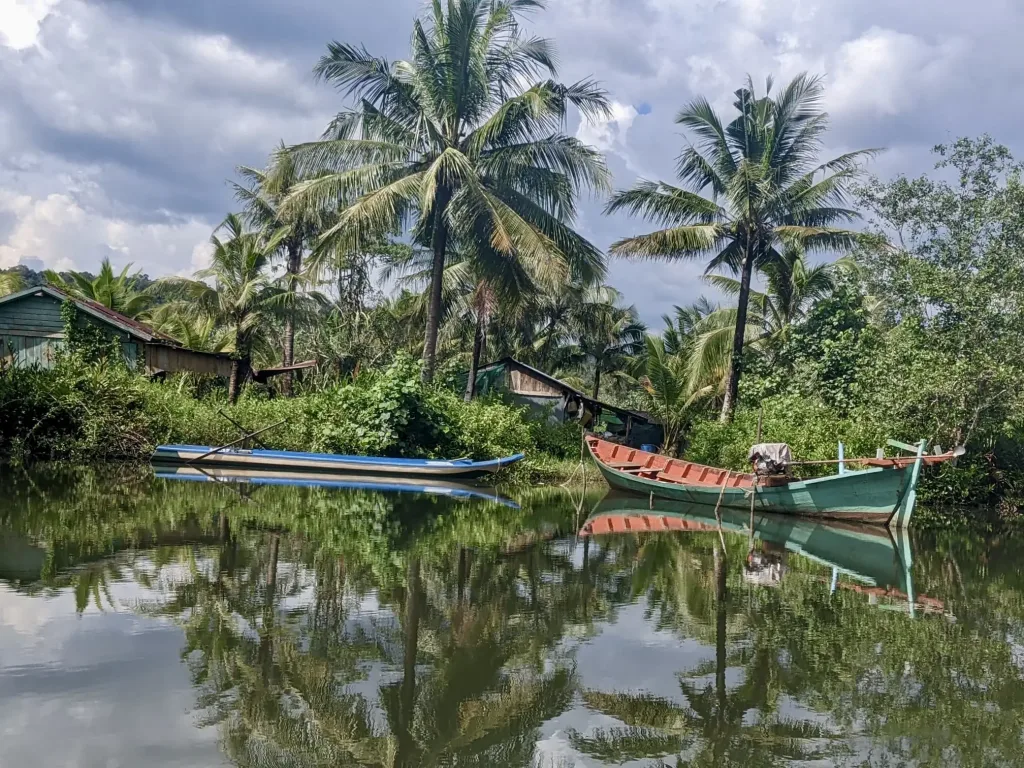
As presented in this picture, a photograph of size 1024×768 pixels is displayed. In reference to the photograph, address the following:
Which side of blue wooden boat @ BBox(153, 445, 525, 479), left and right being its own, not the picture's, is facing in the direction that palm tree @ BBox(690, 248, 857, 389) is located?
front

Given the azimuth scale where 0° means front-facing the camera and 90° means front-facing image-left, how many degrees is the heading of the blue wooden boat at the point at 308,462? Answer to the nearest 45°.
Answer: approximately 270°

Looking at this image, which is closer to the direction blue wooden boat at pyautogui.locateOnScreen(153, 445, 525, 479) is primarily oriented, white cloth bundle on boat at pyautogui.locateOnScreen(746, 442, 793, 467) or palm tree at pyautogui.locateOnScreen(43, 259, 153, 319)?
the white cloth bundle on boat

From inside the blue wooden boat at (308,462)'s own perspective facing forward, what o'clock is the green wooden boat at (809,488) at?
The green wooden boat is roughly at 1 o'clock from the blue wooden boat.

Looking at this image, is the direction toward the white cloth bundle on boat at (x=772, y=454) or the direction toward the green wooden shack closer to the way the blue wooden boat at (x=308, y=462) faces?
the white cloth bundle on boat

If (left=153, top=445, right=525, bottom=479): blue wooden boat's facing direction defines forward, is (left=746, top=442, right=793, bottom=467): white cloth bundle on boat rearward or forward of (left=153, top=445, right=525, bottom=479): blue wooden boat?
forward

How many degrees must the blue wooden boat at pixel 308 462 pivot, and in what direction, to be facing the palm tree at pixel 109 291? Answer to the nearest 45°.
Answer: approximately 135° to its left

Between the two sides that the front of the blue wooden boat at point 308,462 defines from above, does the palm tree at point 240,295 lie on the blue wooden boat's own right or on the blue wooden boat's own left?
on the blue wooden boat's own left

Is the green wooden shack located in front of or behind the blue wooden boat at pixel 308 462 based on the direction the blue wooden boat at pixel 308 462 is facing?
behind

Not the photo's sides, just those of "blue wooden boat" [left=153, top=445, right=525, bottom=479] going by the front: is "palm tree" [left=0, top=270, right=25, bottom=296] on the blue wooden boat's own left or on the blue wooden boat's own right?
on the blue wooden boat's own left

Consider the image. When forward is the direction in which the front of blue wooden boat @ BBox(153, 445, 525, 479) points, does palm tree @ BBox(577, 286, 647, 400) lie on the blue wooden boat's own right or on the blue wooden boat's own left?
on the blue wooden boat's own left
